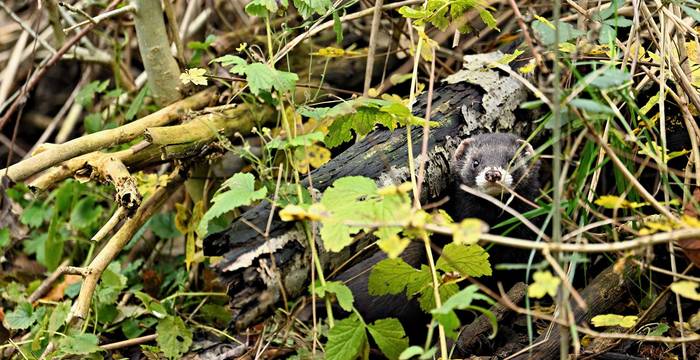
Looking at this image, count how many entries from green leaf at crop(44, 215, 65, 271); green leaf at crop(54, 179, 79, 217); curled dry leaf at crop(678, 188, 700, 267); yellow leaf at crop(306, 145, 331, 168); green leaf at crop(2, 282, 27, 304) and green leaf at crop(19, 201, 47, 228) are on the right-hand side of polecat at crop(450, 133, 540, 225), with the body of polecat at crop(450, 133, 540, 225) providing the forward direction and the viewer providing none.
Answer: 5

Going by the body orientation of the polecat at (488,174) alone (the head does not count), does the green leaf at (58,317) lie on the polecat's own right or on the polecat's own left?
on the polecat's own right

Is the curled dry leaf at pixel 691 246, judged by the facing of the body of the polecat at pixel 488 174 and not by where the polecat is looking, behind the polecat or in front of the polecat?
in front

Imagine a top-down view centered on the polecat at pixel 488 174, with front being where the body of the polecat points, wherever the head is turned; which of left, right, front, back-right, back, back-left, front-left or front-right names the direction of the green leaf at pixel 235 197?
front-right

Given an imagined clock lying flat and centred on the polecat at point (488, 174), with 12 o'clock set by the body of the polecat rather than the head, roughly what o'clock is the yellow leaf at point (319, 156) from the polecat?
The yellow leaf is roughly at 3 o'clock from the polecat.

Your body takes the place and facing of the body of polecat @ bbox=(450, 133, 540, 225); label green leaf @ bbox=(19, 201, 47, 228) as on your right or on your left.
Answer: on your right

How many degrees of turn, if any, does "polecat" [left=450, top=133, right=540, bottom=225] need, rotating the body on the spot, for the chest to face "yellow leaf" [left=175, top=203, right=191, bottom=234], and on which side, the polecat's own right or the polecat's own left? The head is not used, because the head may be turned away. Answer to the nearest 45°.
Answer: approximately 90° to the polecat's own right

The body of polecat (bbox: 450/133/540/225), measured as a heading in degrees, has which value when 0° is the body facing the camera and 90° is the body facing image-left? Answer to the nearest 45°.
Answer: approximately 0°

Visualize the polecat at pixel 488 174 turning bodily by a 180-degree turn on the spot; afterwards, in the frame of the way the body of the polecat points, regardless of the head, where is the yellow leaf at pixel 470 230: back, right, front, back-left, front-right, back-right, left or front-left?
back

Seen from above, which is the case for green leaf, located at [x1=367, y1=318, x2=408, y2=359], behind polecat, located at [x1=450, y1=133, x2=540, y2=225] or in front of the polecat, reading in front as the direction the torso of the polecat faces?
in front

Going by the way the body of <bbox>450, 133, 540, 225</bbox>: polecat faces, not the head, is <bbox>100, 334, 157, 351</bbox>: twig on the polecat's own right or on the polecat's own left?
on the polecat's own right

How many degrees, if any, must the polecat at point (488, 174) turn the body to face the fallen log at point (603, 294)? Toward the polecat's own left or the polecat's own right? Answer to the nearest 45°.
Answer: approximately 45° to the polecat's own left

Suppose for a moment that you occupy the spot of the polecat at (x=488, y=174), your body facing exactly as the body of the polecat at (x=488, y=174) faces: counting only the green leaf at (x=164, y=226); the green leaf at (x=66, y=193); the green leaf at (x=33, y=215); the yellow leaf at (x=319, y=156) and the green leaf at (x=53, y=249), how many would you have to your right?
5

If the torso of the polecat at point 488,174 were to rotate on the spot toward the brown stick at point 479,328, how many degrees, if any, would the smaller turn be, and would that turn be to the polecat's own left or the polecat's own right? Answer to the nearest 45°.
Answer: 0° — it already faces it

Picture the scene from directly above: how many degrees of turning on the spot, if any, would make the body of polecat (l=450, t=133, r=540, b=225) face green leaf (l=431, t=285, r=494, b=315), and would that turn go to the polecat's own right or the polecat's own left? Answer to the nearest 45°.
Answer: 0° — it already faces it

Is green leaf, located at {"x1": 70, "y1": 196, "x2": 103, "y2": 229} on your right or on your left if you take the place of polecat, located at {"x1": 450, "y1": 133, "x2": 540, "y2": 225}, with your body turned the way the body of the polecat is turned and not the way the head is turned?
on your right

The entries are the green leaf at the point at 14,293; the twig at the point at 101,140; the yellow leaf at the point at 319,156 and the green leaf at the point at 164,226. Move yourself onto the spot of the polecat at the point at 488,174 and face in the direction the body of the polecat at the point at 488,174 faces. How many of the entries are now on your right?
4
